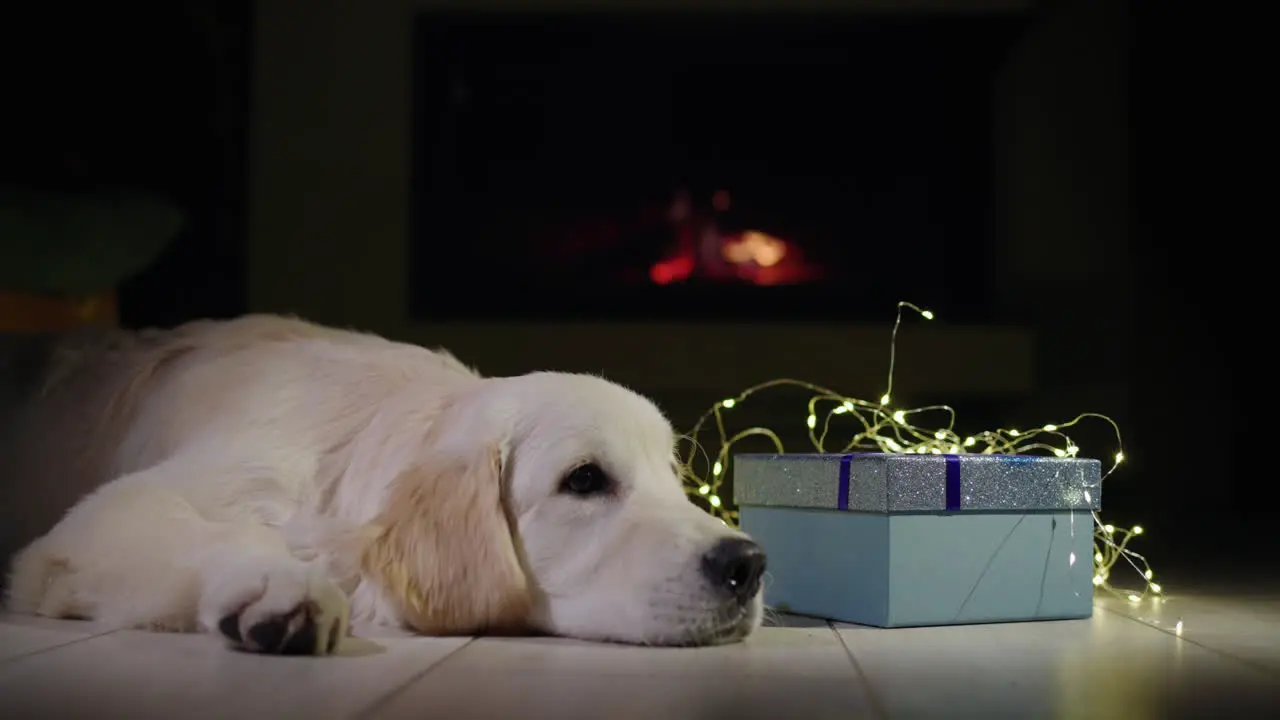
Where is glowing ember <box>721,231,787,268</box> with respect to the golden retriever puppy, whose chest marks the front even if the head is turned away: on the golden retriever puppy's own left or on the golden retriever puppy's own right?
on the golden retriever puppy's own left

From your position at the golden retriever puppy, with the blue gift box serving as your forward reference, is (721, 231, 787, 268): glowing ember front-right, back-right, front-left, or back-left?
front-left

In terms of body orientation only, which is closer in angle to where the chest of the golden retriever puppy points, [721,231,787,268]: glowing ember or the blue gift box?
the blue gift box

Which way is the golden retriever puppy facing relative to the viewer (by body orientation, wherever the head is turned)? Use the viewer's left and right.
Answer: facing the viewer and to the right of the viewer

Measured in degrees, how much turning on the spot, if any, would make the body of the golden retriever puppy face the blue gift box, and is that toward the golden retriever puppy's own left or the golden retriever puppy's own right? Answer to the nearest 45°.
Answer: approximately 45° to the golden retriever puppy's own left
